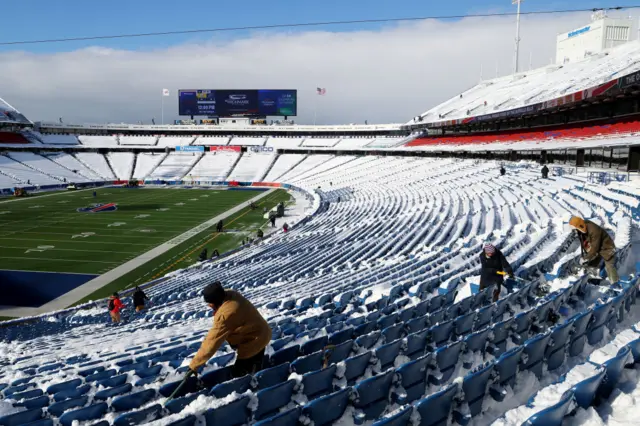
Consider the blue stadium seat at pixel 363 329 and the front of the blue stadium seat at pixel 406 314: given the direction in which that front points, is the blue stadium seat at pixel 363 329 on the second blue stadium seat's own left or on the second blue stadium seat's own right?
on the second blue stadium seat's own left

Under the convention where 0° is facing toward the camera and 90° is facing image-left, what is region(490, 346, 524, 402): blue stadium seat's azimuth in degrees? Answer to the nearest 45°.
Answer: approximately 135°

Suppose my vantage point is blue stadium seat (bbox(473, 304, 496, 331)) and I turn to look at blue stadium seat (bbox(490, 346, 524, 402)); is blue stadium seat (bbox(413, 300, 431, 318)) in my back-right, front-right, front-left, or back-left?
back-right

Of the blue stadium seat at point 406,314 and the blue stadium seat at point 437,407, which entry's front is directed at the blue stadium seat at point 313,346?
the blue stadium seat at point 437,407

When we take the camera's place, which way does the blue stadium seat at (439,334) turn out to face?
facing away from the viewer and to the left of the viewer

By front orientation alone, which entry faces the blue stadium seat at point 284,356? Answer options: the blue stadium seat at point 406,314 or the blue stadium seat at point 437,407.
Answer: the blue stadium seat at point 437,407

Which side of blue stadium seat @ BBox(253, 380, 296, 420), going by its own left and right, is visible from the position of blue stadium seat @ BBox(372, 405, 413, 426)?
back

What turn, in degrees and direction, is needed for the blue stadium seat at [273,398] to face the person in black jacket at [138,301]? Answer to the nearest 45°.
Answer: approximately 45° to its right
